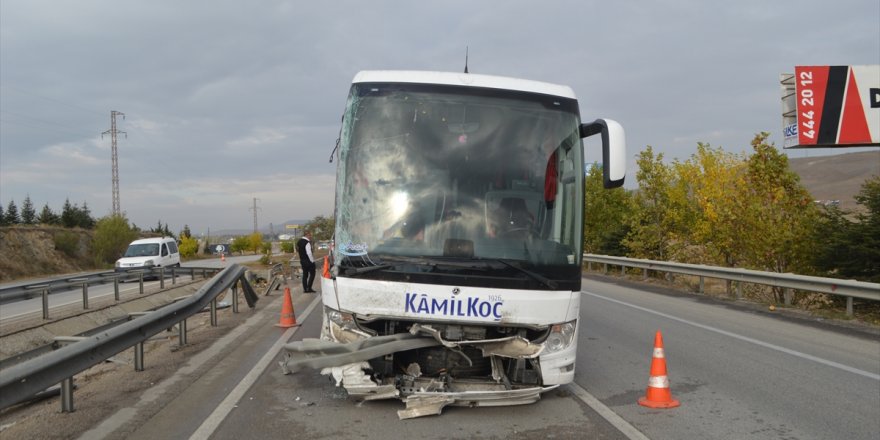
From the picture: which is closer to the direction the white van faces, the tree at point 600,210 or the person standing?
the person standing

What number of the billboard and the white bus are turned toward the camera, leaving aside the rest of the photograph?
2

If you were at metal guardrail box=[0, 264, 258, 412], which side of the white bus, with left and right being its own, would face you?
right

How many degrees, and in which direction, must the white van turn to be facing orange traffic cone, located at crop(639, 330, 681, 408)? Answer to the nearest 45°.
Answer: approximately 45° to its left

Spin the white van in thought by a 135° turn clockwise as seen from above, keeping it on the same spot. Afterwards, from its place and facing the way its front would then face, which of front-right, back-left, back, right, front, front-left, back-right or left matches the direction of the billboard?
back-right

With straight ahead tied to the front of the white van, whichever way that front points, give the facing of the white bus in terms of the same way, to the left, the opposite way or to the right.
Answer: the same way

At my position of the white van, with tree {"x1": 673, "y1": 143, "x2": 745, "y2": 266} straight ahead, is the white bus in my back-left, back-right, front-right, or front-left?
front-right

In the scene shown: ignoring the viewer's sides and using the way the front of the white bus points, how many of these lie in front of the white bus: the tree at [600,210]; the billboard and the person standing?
0

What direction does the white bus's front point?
toward the camera

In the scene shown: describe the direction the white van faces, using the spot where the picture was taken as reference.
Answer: facing the viewer and to the left of the viewer

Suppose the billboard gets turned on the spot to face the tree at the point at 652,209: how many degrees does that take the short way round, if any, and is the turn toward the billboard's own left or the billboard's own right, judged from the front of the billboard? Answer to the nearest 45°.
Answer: approximately 90° to the billboard's own right
